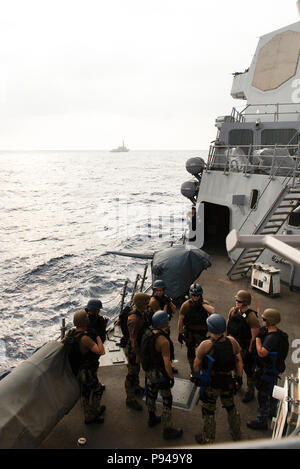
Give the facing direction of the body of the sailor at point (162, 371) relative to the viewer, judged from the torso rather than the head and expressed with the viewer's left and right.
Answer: facing away from the viewer and to the right of the viewer

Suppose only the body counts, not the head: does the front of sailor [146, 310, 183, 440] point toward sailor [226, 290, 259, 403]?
yes

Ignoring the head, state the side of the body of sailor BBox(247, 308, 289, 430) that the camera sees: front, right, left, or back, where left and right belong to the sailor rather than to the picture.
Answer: left

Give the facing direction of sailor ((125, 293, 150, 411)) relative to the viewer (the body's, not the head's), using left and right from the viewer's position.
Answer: facing to the right of the viewer

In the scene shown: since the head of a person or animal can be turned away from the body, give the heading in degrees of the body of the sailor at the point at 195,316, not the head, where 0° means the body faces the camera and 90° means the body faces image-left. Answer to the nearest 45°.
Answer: approximately 0°

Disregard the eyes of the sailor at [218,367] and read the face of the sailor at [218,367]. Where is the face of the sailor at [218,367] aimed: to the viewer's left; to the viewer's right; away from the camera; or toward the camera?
away from the camera

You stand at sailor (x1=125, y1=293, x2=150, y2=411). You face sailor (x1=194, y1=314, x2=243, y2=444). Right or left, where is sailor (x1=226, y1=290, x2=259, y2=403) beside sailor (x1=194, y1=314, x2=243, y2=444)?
left

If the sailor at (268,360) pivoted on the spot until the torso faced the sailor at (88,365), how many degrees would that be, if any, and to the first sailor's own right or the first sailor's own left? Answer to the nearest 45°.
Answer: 0° — they already face them

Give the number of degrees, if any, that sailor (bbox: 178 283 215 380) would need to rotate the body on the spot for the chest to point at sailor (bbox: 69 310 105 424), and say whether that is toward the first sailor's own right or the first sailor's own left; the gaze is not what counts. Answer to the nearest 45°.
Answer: approximately 45° to the first sailor's own right
